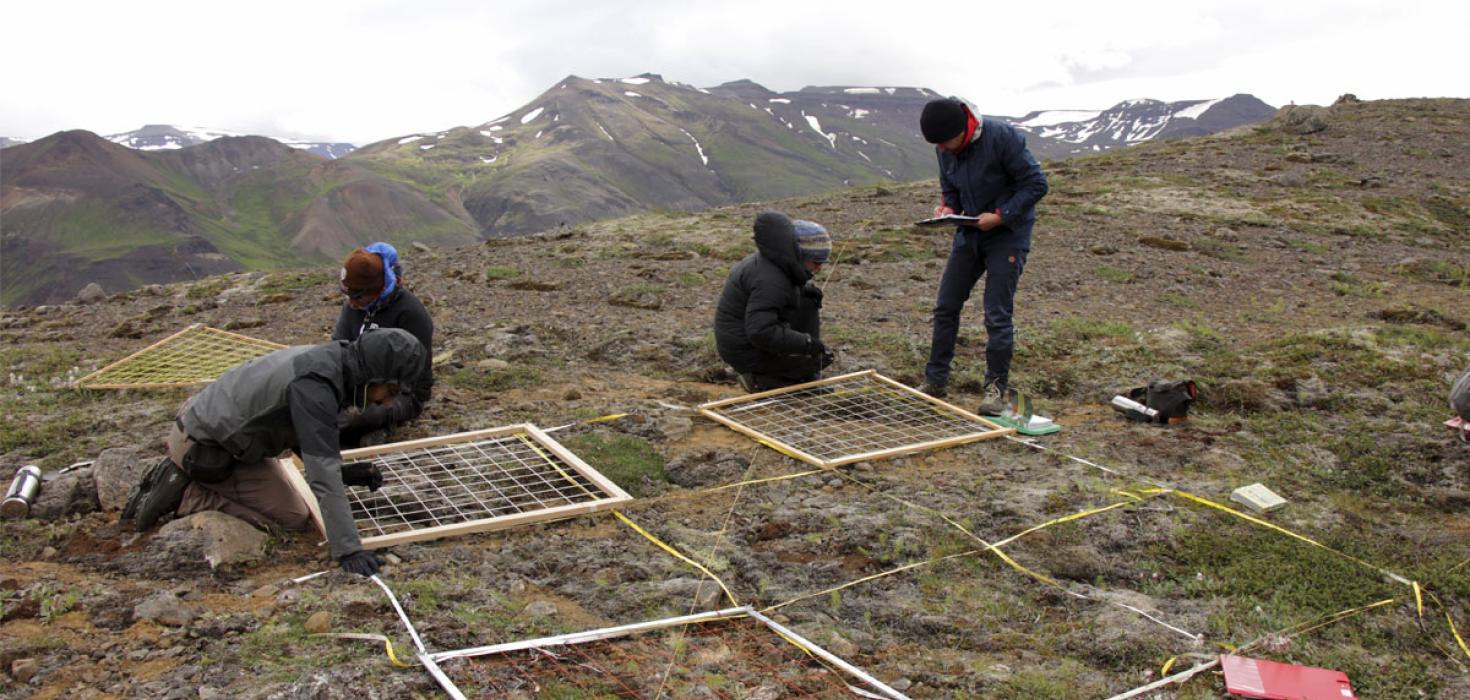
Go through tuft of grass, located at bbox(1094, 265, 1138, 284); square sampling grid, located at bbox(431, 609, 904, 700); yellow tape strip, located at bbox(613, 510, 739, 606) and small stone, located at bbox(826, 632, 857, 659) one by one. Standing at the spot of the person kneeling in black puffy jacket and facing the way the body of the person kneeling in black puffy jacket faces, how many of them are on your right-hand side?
3

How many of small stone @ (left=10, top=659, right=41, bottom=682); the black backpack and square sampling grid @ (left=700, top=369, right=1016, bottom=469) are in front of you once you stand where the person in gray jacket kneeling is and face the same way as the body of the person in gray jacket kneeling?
2

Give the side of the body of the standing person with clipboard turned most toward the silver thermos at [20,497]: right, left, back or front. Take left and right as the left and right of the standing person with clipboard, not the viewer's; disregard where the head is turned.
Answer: front

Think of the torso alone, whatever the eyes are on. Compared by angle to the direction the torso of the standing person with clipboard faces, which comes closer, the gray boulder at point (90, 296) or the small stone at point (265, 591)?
the small stone

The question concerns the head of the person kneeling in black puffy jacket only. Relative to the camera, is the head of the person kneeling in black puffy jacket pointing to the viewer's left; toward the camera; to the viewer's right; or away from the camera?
to the viewer's right

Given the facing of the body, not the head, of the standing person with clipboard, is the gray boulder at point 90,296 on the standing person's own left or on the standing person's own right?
on the standing person's own right

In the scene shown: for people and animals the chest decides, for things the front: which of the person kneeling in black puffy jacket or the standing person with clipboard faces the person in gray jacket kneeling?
the standing person with clipboard

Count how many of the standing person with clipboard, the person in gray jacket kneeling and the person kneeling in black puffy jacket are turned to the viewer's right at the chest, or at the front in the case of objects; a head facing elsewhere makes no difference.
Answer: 2

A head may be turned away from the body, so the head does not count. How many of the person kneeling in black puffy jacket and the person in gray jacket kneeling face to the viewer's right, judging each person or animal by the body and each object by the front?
2

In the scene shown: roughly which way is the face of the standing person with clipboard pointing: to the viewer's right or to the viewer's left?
to the viewer's left

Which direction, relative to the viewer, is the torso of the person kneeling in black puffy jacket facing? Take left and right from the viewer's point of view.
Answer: facing to the right of the viewer

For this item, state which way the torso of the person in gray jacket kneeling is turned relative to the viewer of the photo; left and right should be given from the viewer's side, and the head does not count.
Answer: facing to the right of the viewer

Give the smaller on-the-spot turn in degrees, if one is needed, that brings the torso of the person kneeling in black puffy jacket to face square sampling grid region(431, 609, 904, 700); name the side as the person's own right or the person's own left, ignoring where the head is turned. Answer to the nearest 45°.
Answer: approximately 90° to the person's own right

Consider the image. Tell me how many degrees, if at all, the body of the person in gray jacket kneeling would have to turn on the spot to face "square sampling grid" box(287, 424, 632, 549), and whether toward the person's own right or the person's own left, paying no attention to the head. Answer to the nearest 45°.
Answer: approximately 45° to the person's own left

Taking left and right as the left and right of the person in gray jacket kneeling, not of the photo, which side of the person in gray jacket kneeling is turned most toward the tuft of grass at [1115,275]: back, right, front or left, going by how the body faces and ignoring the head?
front
